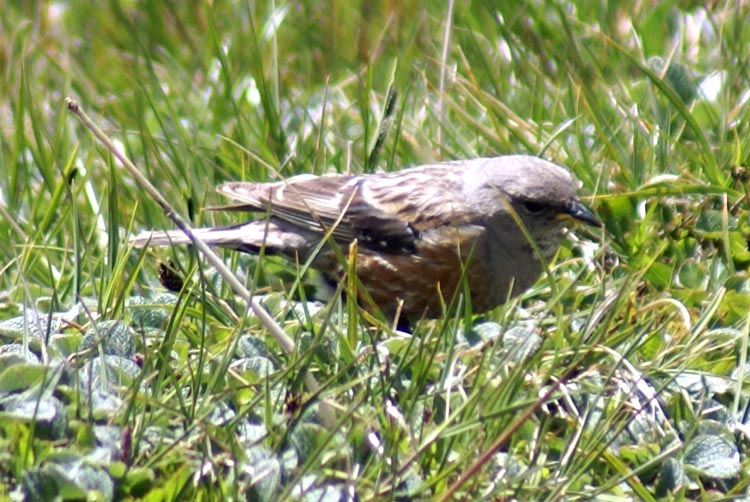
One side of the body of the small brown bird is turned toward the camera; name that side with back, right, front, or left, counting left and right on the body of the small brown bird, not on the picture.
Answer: right
